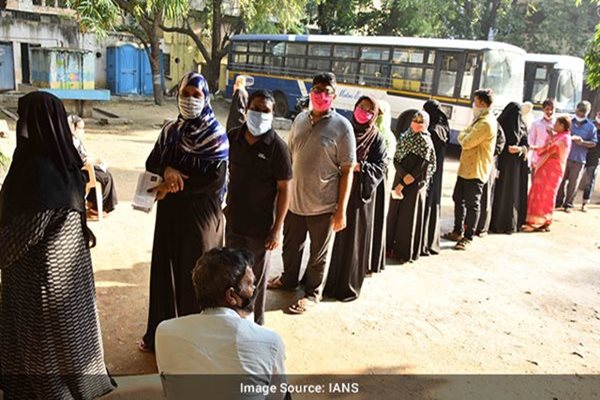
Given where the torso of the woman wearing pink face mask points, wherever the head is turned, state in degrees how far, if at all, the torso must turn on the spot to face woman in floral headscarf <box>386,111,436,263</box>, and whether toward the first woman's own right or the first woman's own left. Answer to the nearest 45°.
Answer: approximately 180°

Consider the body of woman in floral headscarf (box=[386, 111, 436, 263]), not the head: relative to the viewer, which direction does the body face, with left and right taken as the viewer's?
facing the viewer and to the left of the viewer

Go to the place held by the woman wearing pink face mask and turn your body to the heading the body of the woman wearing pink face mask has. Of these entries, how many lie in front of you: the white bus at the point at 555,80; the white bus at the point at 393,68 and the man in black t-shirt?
1

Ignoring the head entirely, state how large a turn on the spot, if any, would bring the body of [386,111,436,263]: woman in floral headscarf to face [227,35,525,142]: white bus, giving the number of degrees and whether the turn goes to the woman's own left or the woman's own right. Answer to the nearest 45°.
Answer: approximately 135° to the woman's own right

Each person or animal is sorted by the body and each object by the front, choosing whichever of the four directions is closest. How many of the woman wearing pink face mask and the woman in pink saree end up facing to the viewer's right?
0

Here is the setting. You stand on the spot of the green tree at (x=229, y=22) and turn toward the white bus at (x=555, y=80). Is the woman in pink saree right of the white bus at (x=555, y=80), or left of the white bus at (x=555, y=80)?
right

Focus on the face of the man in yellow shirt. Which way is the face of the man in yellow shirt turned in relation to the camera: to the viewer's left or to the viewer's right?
to the viewer's left

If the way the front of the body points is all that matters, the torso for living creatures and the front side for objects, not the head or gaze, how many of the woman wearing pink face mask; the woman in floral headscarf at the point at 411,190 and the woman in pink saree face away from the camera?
0

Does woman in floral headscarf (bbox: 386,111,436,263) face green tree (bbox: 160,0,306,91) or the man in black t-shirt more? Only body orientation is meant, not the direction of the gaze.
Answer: the man in black t-shirt

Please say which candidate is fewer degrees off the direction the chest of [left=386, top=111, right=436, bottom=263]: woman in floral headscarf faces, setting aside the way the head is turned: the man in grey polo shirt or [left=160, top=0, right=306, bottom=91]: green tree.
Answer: the man in grey polo shirt

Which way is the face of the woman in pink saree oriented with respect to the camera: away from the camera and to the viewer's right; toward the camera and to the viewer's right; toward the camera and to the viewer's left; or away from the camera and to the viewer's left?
toward the camera and to the viewer's left

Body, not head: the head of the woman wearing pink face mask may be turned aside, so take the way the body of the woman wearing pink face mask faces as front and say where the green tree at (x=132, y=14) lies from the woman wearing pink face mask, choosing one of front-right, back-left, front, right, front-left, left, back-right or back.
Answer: right

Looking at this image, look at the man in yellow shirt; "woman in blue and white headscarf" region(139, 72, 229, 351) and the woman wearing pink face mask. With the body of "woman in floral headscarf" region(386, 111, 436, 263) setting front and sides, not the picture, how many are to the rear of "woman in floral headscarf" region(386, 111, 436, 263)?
1

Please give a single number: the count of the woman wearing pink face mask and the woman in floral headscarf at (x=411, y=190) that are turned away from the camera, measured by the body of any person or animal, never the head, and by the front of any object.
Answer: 0

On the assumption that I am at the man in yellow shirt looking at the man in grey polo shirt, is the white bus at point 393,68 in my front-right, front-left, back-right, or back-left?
back-right

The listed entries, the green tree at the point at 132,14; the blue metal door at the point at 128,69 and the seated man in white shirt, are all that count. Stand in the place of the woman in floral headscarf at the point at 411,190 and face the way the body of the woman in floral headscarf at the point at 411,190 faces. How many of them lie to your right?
2

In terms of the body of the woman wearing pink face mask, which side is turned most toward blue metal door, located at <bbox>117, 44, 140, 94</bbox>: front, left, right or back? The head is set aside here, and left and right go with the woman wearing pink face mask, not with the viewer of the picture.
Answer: right
